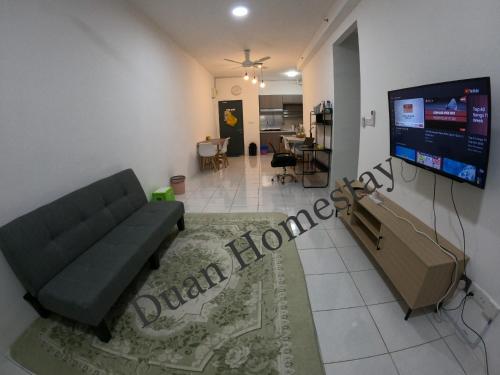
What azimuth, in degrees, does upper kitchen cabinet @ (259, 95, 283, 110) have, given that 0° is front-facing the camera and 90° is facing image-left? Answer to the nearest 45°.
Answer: approximately 0°

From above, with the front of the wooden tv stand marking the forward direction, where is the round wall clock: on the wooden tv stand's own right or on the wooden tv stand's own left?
on the wooden tv stand's own right

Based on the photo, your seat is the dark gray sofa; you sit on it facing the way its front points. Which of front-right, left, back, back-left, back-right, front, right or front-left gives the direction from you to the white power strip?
front

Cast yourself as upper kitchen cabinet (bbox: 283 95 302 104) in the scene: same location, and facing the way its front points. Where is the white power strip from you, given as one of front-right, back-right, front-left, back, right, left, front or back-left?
front

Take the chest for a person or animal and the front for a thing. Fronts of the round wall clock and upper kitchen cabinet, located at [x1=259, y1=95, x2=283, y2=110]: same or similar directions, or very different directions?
same or similar directions

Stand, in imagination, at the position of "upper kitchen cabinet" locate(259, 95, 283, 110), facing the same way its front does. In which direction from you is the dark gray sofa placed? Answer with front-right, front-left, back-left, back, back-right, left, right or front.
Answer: front

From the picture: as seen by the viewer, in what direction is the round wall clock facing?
toward the camera

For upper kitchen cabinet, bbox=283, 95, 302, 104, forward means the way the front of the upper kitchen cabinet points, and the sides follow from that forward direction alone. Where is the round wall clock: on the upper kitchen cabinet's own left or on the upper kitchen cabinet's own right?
on the upper kitchen cabinet's own right

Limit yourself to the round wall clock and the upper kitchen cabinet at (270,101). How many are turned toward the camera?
2

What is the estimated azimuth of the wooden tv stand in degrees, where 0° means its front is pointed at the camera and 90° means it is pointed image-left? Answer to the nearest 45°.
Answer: approximately 45°
